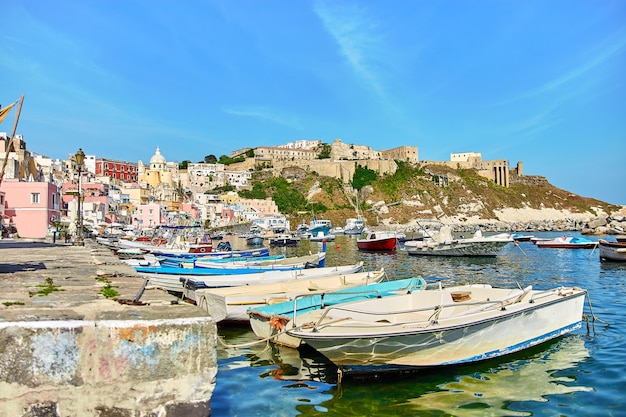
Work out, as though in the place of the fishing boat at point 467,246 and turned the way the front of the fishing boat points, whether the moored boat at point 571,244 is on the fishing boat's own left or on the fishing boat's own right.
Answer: on the fishing boat's own left

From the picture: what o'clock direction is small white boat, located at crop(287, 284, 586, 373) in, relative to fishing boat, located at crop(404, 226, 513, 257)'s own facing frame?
The small white boat is roughly at 3 o'clock from the fishing boat.

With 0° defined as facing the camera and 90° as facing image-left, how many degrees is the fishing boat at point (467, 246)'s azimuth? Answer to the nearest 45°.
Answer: approximately 270°

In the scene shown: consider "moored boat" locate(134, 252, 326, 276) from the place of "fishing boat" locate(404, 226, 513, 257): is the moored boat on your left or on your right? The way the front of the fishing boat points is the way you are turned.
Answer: on your right

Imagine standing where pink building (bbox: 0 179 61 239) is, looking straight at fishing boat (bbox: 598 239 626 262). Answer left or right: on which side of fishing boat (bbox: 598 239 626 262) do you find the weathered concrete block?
right
